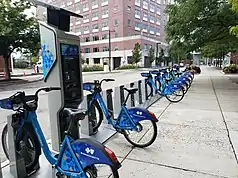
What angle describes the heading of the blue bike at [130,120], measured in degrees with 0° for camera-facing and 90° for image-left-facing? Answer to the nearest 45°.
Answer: approximately 135°

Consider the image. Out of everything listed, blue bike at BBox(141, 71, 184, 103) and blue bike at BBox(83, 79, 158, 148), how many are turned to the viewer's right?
0

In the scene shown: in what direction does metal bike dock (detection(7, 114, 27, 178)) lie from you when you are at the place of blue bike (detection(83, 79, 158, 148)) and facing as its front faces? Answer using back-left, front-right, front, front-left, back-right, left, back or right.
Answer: left

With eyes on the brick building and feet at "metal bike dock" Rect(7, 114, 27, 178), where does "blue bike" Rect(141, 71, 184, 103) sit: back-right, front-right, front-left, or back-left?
front-right

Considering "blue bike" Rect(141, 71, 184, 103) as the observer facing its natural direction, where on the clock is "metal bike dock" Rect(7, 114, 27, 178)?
The metal bike dock is roughly at 8 o'clock from the blue bike.

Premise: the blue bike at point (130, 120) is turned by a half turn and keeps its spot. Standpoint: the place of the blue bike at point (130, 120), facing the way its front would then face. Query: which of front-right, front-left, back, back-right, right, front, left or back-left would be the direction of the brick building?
back-left

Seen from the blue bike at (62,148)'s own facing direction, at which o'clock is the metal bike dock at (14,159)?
The metal bike dock is roughly at 12 o'clock from the blue bike.

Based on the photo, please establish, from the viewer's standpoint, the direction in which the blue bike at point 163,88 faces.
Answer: facing away from the viewer and to the left of the viewer

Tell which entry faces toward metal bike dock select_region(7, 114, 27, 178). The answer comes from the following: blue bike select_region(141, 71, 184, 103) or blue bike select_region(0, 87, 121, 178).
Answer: blue bike select_region(0, 87, 121, 178)

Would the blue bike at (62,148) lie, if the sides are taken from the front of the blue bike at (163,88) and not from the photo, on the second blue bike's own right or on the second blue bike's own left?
on the second blue bike's own left

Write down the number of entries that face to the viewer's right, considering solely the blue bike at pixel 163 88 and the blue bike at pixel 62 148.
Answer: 0

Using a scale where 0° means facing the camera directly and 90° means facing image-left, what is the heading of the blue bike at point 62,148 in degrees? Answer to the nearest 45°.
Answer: approximately 135°

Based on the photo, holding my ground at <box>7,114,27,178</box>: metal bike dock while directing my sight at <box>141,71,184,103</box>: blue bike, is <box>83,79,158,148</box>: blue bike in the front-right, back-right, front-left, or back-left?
front-right
